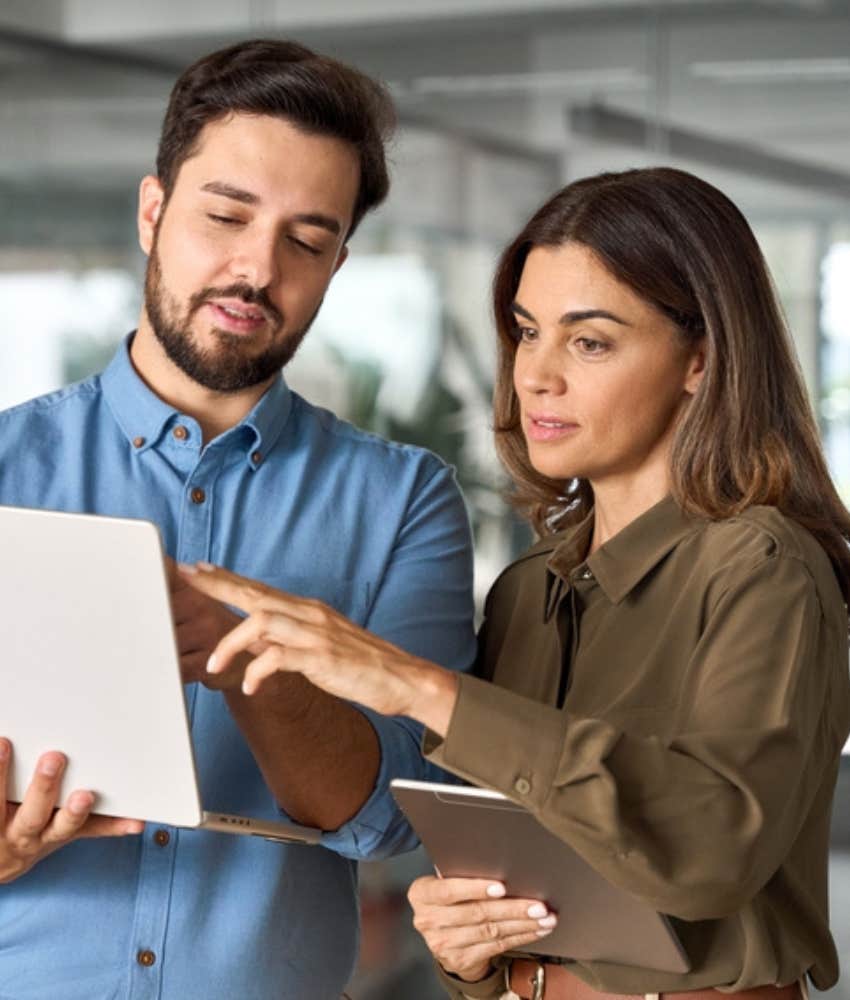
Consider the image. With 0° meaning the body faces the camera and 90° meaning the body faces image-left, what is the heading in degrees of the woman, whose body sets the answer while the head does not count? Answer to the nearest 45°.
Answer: approximately 45°

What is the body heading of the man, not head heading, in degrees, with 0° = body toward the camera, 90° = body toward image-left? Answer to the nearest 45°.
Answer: approximately 0°

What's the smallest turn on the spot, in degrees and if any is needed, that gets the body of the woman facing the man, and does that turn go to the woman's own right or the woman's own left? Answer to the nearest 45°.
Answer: approximately 45° to the woman's own right

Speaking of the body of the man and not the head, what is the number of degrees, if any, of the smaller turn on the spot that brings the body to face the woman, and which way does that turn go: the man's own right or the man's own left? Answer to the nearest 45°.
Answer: approximately 45° to the man's own left
